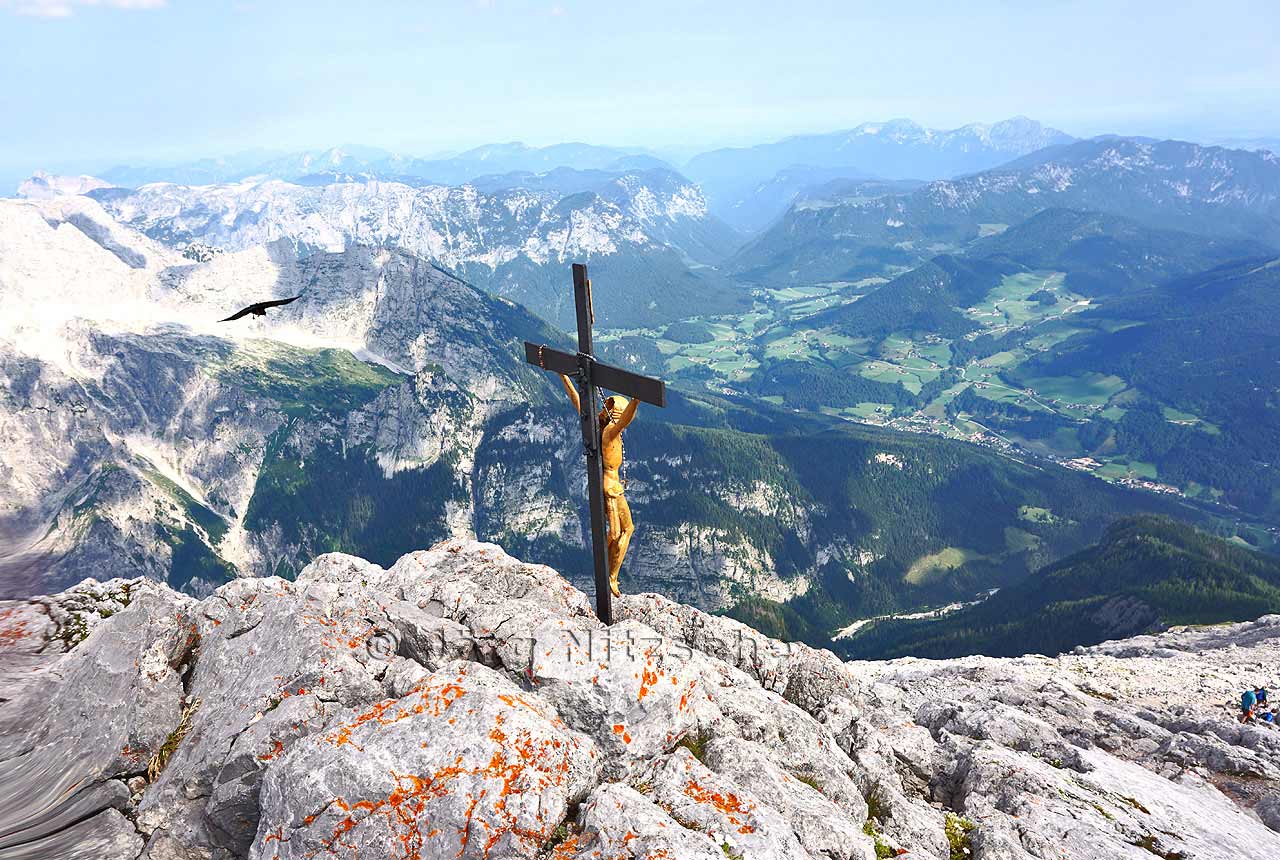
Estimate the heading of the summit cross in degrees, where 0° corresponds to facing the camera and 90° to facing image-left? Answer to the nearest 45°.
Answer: approximately 225°
